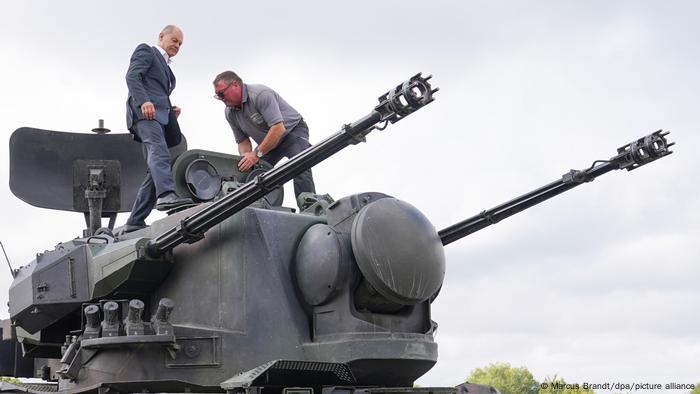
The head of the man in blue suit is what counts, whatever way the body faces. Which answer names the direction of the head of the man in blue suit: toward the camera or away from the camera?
toward the camera

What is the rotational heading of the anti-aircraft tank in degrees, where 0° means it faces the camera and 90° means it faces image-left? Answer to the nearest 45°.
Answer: approximately 315°
